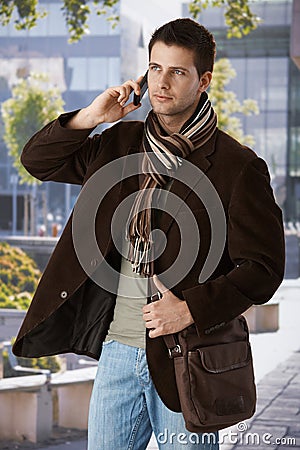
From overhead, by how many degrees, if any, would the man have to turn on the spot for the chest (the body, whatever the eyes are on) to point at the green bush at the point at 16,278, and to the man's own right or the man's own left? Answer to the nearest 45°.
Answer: approximately 135° to the man's own right

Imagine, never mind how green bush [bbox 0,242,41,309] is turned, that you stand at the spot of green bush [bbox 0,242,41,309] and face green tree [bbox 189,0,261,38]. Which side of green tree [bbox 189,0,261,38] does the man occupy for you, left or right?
right

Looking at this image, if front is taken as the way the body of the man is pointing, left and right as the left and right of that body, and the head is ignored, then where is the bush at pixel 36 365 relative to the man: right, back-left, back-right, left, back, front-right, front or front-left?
back-right

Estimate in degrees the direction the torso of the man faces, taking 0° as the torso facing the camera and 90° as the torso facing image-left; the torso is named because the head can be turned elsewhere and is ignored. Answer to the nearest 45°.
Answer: approximately 45°

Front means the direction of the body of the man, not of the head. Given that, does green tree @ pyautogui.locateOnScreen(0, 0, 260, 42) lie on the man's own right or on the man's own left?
on the man's own right
